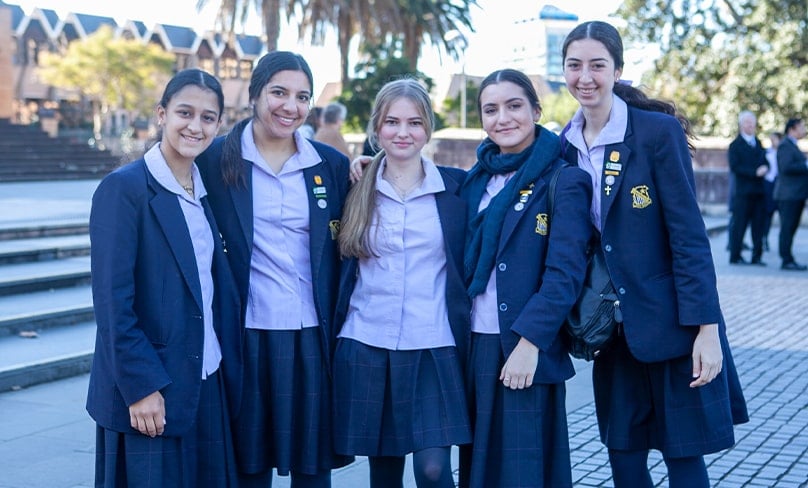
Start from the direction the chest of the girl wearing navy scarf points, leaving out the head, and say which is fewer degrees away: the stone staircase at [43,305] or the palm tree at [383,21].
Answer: the stone staircase

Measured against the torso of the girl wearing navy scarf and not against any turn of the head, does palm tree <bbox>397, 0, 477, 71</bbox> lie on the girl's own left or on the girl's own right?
on the girl's own right

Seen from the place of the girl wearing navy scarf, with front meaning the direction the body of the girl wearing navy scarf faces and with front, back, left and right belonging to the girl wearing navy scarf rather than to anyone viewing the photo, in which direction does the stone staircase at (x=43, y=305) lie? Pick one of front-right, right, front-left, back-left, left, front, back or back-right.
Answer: right
